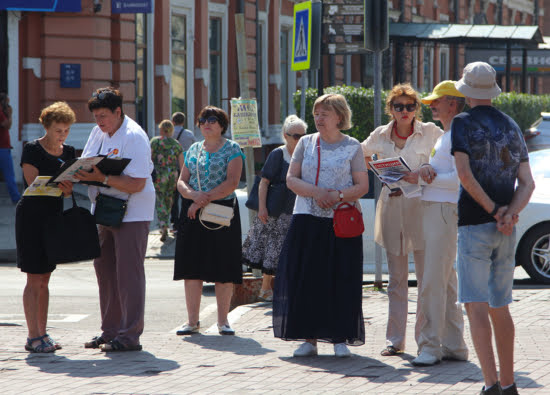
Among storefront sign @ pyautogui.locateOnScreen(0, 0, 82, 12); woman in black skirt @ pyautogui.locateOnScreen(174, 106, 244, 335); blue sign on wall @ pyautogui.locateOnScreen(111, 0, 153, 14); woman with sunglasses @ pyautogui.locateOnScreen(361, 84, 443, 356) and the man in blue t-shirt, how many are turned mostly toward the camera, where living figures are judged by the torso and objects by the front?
4

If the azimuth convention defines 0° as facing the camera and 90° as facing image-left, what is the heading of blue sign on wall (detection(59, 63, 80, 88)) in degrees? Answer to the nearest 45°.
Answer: approximately 0°

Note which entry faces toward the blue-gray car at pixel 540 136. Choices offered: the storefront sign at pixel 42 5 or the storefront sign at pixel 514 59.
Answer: the storefront sign at pixel 514 59

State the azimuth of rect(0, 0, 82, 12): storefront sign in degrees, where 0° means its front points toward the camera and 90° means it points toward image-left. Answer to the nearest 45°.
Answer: approximately 0°

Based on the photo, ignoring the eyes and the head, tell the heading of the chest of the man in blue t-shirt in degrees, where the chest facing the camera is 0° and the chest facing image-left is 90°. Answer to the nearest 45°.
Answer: approximately 135°

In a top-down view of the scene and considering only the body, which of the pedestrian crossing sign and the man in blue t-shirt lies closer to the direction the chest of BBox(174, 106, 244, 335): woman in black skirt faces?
the man in blue t-shirt

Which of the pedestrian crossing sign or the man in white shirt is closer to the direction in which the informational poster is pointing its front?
the man in white shirt
